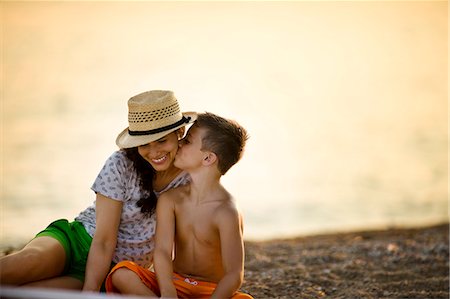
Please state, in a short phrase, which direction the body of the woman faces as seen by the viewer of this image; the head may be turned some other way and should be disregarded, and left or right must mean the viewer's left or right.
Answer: facing the viewer
